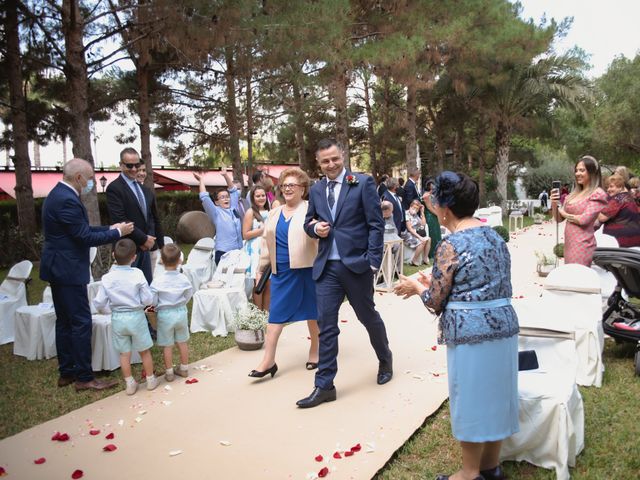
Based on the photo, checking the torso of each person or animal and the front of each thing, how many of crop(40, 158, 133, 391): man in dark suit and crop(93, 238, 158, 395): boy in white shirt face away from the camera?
1

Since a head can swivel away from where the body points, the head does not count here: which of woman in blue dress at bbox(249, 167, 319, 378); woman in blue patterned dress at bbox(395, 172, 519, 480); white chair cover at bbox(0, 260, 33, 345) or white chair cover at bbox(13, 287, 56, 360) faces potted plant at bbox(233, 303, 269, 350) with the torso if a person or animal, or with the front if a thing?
the woman in blue patterned dress

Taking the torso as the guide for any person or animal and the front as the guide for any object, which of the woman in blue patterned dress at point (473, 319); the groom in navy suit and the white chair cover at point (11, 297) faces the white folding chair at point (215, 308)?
the woman in blue patterned dress

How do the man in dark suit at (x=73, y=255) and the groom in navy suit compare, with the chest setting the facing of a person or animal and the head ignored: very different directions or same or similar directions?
very different directions

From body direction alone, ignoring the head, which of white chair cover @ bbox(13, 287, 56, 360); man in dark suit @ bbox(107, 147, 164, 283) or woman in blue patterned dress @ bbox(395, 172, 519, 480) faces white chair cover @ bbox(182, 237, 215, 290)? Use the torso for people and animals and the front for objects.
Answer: the woman in blue patterned dress

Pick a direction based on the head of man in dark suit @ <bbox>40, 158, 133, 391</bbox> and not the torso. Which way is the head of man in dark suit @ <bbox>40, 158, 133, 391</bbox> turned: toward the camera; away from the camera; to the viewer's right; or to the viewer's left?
to the viewer's right

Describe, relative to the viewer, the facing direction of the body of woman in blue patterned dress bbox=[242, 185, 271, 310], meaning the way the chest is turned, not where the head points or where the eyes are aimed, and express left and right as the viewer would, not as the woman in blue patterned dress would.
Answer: facing the viewer and to the right of the viewer

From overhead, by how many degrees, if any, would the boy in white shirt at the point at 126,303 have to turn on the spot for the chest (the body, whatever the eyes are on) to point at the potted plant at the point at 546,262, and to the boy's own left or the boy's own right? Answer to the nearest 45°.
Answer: approximately 45° to the boy's own right

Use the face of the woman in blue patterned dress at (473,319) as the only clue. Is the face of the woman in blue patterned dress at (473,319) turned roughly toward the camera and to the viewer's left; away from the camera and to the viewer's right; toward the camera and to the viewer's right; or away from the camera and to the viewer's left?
away from the camera and to the viewer's left

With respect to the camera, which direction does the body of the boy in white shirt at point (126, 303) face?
away from the camera

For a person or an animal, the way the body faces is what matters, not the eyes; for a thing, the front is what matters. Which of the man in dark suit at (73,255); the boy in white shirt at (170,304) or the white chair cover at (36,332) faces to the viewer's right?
the man in dark suit

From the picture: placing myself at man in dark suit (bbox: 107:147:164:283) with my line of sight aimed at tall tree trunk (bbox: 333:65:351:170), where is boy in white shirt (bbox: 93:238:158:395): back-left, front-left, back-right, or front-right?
back-right

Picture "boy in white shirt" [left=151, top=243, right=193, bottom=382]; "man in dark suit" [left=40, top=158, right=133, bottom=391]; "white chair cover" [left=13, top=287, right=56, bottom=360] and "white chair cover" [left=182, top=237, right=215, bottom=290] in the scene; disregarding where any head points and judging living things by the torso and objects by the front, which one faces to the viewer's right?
the man in dark suit

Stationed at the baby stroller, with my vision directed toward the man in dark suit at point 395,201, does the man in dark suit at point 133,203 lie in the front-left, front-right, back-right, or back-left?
front-left

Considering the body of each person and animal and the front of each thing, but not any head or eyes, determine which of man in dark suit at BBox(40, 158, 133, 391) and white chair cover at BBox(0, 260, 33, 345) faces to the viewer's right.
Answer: the man in dark suit

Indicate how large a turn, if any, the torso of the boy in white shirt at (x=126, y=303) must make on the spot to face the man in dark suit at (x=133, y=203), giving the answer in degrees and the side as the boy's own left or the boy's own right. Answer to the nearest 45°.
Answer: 0° — they already face them

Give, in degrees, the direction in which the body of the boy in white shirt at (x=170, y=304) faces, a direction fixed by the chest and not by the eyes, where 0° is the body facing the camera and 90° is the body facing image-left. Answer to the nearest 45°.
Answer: approximately 180°

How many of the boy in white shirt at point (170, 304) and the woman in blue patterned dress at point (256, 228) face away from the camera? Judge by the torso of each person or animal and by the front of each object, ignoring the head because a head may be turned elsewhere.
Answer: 1

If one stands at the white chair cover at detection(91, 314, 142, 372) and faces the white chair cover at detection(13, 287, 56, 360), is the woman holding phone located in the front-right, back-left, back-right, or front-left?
back-right

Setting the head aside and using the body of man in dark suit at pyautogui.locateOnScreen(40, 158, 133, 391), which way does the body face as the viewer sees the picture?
to the viewer's right
